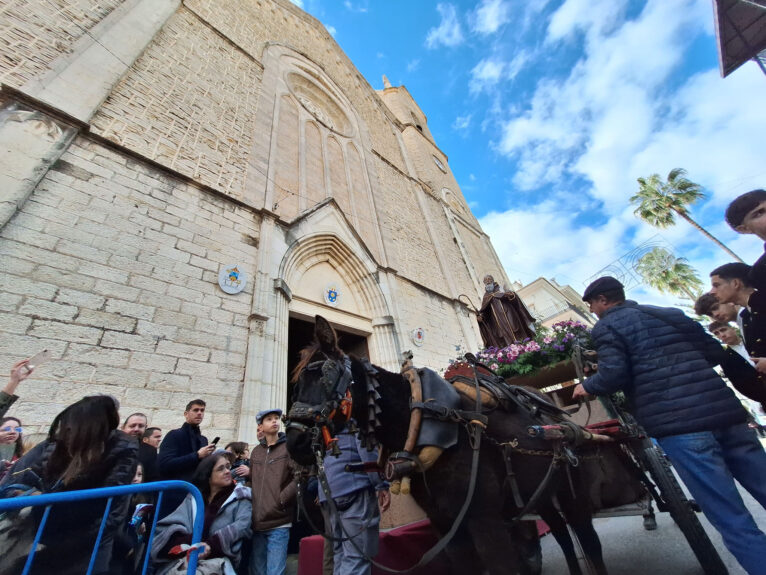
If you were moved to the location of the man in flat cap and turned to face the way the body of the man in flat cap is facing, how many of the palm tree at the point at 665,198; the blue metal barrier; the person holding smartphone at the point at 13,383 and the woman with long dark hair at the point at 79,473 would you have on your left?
3

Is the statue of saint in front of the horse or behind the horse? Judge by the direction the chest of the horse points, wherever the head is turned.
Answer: behind

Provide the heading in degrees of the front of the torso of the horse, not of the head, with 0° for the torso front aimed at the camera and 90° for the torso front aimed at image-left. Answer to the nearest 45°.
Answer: approximately 45°

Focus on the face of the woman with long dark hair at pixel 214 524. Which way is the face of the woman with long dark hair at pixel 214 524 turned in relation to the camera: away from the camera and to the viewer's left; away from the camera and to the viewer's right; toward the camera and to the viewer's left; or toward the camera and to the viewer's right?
toward the camera and to the viewer's right

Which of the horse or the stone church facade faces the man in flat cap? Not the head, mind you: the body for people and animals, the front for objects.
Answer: the stone church facade

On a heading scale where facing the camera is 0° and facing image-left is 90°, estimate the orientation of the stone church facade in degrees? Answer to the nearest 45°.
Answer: approximately 315°

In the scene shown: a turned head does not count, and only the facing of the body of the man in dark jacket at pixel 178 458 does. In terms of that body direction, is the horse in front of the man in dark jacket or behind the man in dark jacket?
in front

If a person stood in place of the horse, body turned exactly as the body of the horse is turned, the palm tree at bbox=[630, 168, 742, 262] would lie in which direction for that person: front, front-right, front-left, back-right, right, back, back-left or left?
back
